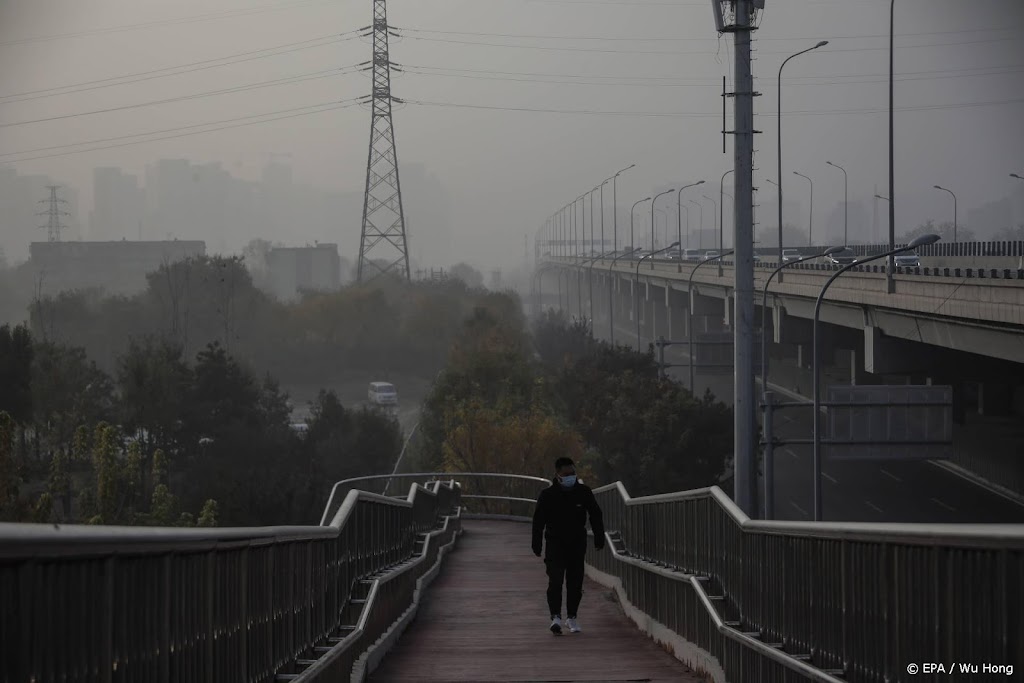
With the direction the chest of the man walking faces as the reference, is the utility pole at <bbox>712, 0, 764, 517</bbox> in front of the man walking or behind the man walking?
behind

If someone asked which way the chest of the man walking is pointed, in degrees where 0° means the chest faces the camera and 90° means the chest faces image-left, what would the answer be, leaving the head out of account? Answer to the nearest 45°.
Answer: approximately 0°
